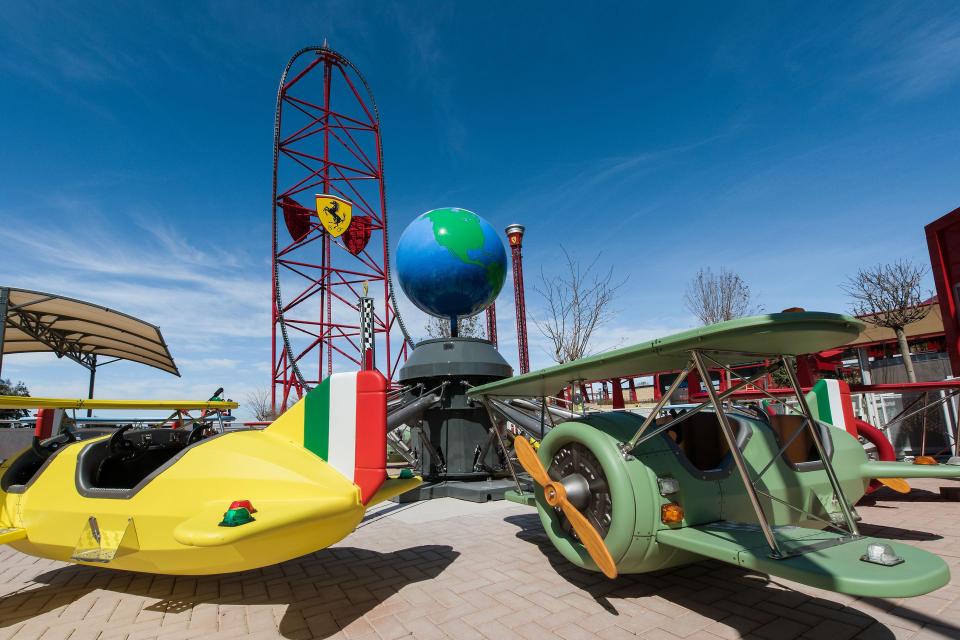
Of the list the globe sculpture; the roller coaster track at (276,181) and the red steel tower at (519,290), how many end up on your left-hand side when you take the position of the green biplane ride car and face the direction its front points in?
0

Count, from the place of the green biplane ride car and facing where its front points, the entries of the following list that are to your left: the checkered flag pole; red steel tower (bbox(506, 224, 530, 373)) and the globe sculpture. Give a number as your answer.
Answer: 0

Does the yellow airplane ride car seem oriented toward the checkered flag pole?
no

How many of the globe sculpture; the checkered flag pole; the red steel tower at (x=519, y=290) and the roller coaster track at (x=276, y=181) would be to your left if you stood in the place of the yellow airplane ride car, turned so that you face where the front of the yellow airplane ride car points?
0

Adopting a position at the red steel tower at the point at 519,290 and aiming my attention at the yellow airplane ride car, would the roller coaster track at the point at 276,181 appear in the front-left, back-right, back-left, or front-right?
front-right

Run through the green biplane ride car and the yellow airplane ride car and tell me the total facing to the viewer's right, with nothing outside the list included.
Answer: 0

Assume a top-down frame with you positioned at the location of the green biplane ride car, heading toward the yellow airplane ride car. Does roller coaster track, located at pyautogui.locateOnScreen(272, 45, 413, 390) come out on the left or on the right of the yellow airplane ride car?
right

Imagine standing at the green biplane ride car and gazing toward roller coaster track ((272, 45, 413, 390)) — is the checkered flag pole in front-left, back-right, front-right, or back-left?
front-left

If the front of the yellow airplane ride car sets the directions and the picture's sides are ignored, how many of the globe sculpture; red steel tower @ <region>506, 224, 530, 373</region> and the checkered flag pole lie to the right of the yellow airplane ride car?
3

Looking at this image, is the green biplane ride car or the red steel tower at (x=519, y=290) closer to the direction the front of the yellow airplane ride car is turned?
the red steel tower

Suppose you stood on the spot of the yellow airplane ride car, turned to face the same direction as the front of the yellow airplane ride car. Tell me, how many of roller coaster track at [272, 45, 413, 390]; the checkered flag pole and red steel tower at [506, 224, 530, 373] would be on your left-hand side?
0

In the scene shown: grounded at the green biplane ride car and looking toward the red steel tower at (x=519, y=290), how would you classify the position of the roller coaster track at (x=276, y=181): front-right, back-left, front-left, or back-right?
front-left

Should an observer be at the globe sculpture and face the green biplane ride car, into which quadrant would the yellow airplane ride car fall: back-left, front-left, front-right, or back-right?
front-right

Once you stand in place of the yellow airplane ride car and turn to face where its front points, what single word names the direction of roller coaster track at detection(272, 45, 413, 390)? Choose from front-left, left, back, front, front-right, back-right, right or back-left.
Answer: front-right

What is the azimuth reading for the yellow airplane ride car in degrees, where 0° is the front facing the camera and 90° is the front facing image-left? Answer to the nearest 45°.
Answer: approximately 135°

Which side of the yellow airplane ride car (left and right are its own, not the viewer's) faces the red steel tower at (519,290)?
right

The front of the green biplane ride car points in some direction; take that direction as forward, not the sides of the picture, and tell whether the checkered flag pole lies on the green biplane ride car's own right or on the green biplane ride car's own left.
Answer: on the green biplane ride car's own right

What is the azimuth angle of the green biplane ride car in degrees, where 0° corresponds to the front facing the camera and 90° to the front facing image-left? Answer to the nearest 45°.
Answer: approximately 45°

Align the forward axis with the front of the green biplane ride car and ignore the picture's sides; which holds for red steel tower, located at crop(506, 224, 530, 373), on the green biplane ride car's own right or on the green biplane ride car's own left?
on the green biplane ride car's own right

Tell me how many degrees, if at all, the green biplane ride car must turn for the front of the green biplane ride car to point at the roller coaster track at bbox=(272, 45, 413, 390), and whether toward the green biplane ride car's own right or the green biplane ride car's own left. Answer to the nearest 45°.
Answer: approximately 90° to the green biplane ride car's own right

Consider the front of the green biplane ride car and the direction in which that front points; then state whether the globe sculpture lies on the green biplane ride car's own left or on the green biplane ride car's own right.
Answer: on the green biplane ride car's own right

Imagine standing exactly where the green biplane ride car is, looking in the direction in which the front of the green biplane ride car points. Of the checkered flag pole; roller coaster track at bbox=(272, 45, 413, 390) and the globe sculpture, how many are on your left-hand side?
0
